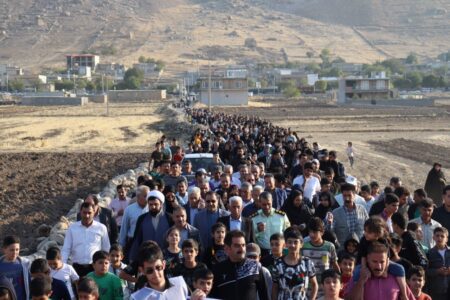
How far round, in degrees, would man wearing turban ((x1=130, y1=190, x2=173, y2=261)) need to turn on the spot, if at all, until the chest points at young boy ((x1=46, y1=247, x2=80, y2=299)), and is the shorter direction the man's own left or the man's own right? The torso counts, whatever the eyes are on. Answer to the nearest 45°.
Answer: approximately 45° to the man's own right

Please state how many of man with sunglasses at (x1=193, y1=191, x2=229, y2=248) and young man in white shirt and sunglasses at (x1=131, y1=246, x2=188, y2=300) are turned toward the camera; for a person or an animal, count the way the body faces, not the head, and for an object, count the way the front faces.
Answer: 2

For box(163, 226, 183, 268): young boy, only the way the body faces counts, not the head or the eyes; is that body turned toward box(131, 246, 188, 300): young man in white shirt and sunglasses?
yes

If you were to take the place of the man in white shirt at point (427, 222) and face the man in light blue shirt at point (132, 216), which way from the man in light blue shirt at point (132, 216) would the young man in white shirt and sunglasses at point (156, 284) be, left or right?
left

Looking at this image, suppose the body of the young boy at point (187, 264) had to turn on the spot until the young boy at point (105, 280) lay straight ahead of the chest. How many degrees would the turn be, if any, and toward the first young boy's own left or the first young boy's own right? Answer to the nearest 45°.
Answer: approximately 90° to the first young boy's own right

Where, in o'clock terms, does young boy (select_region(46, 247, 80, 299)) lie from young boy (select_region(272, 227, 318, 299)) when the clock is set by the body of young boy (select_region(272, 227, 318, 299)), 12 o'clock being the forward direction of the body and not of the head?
young boy (select_region(46, 247, 80, 299)) is roughly at 3 o'clock from young boy (select_region(272, 227, 318, 299)).

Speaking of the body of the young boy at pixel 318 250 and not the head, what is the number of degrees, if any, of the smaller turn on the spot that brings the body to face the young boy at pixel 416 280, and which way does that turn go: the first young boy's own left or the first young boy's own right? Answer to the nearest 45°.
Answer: approximately 45° to the first young boy's own left

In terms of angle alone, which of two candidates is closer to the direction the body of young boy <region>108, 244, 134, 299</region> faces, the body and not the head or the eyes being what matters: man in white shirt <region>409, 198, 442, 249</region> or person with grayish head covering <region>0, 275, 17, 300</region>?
the person with grayish head covering
